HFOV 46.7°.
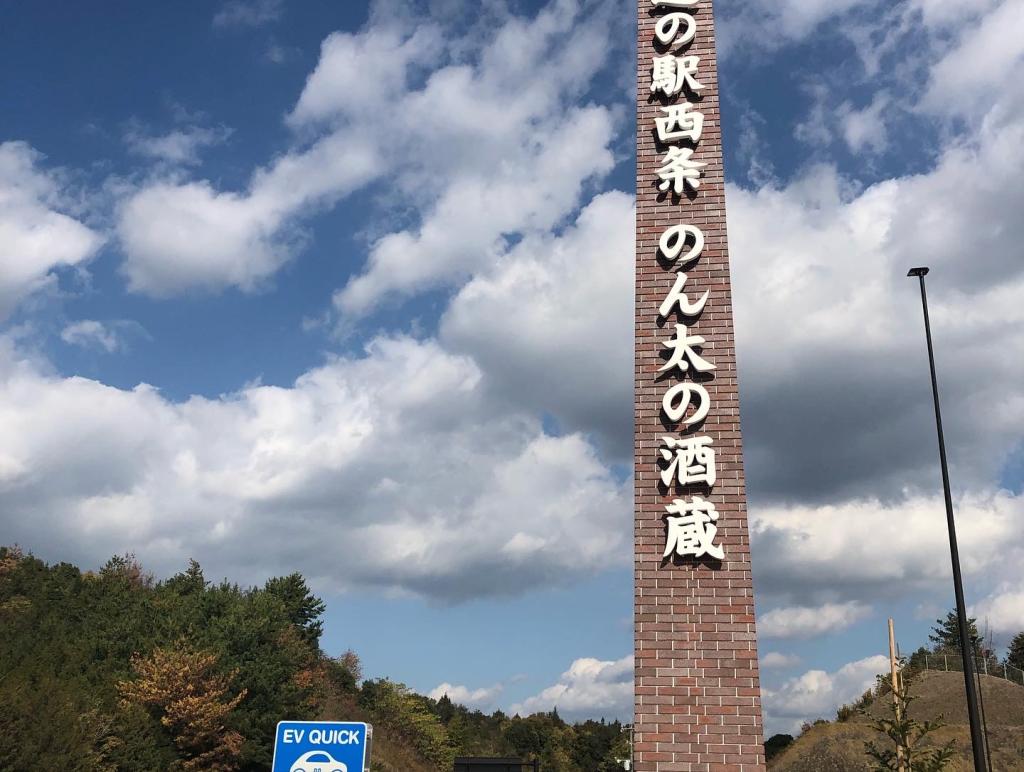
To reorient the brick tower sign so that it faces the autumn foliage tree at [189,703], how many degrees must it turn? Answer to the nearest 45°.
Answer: approximately 135° to its right

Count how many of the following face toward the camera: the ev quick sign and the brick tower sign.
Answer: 2

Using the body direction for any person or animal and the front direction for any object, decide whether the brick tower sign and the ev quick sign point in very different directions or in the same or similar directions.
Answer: same or similar directions

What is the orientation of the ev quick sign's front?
toward the camera

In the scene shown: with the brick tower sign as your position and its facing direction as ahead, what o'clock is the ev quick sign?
The ev quick sign is roughly at 1 o'clock from the brick tower sign.

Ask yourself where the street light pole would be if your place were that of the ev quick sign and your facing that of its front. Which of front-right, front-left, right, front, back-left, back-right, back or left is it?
back-left

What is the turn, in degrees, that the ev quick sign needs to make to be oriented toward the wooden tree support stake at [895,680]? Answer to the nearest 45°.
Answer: approximately 135° to its left

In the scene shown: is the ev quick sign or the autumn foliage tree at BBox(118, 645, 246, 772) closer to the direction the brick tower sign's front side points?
the ev quick sign

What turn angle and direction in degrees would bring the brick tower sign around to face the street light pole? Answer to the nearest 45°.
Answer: approximately 135° to its left
